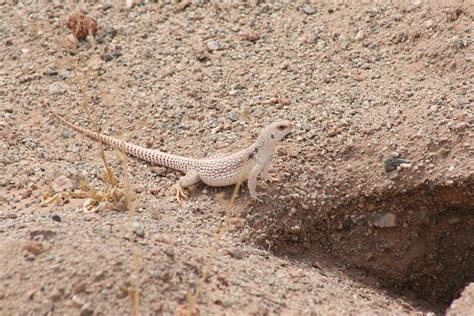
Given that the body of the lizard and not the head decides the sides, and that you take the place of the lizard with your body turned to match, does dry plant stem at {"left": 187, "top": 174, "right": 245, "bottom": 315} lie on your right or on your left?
on your right

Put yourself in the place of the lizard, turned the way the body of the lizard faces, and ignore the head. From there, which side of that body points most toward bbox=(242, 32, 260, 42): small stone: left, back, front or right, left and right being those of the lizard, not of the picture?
left

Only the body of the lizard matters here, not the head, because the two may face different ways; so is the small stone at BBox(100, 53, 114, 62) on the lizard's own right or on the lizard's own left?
on the lizard's own left

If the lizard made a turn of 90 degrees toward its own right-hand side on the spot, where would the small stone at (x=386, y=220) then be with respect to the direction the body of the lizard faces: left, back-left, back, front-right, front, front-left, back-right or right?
left

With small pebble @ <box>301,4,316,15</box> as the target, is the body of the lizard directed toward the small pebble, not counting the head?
no

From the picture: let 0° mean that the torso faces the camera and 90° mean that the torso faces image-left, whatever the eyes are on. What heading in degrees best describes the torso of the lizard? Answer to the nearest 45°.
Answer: approximately 270°

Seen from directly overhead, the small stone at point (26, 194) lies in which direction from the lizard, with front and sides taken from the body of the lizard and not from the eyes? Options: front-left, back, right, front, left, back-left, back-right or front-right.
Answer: back

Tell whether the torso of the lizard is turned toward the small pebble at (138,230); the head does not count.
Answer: no

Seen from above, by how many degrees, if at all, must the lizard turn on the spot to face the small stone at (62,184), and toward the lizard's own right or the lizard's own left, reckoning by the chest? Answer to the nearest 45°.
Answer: approximately 180°

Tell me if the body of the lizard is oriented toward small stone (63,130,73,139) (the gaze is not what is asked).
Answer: no

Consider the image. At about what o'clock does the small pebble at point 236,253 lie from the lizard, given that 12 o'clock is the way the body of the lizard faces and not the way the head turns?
The small pebble is roughly at 3 o'clock from the lizard.

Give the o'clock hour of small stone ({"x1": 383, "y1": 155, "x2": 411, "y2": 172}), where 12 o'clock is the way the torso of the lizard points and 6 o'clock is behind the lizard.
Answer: The small stone is roughly at 12 o'clock from the lizard.

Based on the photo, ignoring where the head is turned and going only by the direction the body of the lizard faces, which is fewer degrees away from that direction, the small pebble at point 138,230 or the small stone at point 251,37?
the small stone

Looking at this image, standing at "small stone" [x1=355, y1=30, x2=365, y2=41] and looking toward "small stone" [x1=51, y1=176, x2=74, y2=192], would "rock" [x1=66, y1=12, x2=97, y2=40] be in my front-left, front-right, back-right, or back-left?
front-right

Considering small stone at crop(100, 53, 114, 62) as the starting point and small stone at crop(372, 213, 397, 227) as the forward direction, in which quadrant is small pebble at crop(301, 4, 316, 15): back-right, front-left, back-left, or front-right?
front-left

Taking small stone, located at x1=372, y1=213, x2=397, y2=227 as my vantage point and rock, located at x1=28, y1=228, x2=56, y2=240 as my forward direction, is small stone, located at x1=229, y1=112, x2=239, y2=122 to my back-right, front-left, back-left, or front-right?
front-right

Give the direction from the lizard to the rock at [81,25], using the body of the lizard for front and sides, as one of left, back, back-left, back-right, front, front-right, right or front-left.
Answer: back-left

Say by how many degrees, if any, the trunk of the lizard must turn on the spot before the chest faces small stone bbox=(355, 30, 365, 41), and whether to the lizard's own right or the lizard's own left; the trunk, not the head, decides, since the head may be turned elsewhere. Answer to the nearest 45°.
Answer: approximately 45° to the lizard's own left

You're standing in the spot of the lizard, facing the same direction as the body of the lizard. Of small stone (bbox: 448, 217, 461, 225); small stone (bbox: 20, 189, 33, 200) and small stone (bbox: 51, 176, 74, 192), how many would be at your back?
2

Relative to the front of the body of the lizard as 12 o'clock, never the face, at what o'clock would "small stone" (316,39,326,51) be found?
The small stone is roughly at 10 o'clock from the lizard.

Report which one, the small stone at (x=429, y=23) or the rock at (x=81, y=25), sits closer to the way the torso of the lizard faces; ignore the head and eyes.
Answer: the small stone
